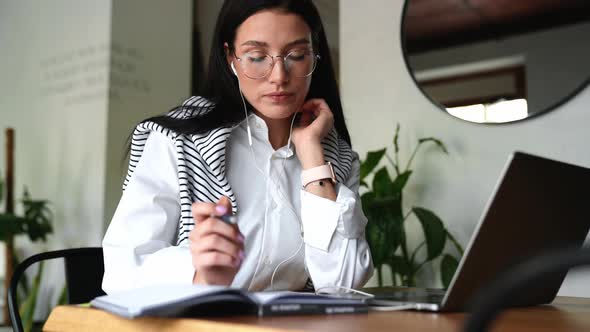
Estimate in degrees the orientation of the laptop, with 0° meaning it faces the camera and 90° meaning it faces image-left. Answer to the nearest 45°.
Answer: approximately 135°

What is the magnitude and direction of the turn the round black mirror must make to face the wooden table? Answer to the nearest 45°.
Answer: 0° — it already faces it

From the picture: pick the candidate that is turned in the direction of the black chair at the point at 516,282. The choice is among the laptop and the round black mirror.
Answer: the round black mirror

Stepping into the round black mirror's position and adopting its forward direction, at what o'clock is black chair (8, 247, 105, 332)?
The black chair is roughly at 1 o'clock from the round black mirror.

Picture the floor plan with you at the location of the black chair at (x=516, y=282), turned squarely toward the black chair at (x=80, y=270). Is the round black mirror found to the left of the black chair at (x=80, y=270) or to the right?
right

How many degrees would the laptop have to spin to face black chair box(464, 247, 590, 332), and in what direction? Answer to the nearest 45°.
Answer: approximately 135° to its left

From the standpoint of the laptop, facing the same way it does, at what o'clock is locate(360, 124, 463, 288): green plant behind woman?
The green plant behind woman is roughly at 1 o'clock from the laptop.

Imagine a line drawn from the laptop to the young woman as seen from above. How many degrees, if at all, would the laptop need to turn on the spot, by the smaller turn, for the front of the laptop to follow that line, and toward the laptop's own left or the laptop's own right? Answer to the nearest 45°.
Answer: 0° — it already faces them

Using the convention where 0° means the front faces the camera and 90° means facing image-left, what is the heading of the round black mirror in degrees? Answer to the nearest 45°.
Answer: approximately 0°

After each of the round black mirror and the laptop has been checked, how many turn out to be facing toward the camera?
1

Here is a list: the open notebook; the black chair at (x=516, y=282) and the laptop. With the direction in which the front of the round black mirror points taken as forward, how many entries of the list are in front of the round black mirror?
3
